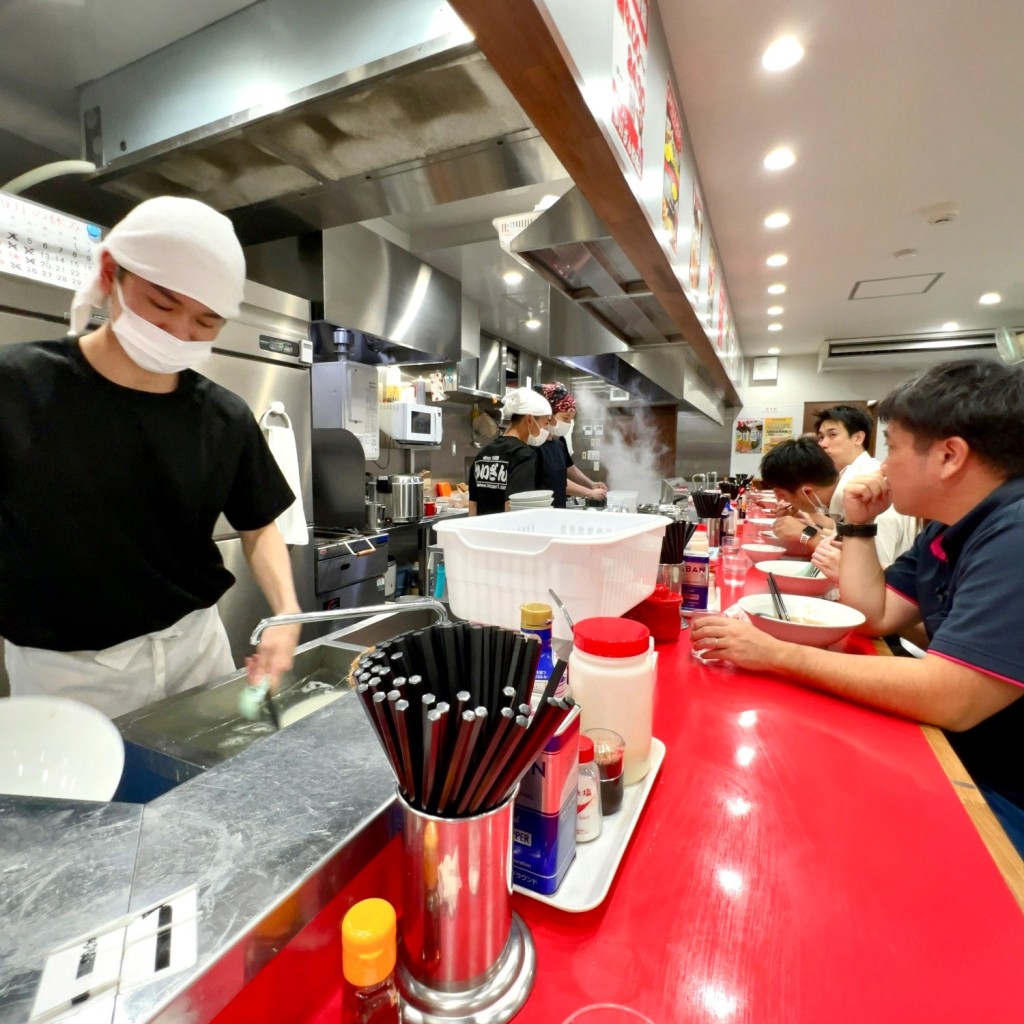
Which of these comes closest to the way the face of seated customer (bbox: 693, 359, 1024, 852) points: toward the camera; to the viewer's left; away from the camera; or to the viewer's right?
to the viewer's left

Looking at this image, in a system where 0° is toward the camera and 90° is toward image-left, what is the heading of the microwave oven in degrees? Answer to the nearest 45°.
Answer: approximately 315°

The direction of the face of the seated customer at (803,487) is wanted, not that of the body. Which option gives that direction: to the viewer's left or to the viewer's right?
to the viewer's left

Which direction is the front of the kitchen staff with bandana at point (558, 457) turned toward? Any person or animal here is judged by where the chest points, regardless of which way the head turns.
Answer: to the viewer's right

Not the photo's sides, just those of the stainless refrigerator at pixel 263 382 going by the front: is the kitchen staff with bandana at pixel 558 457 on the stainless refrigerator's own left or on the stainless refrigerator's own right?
on the stainless refrigerator's own left

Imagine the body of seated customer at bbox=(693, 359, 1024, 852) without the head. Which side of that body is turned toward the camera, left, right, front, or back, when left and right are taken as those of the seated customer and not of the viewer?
left

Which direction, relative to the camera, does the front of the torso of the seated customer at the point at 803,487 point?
to the viewer's left

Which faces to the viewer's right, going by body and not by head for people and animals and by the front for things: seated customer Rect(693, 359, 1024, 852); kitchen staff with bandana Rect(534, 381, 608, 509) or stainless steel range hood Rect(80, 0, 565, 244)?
the kitchen staff with bandana
